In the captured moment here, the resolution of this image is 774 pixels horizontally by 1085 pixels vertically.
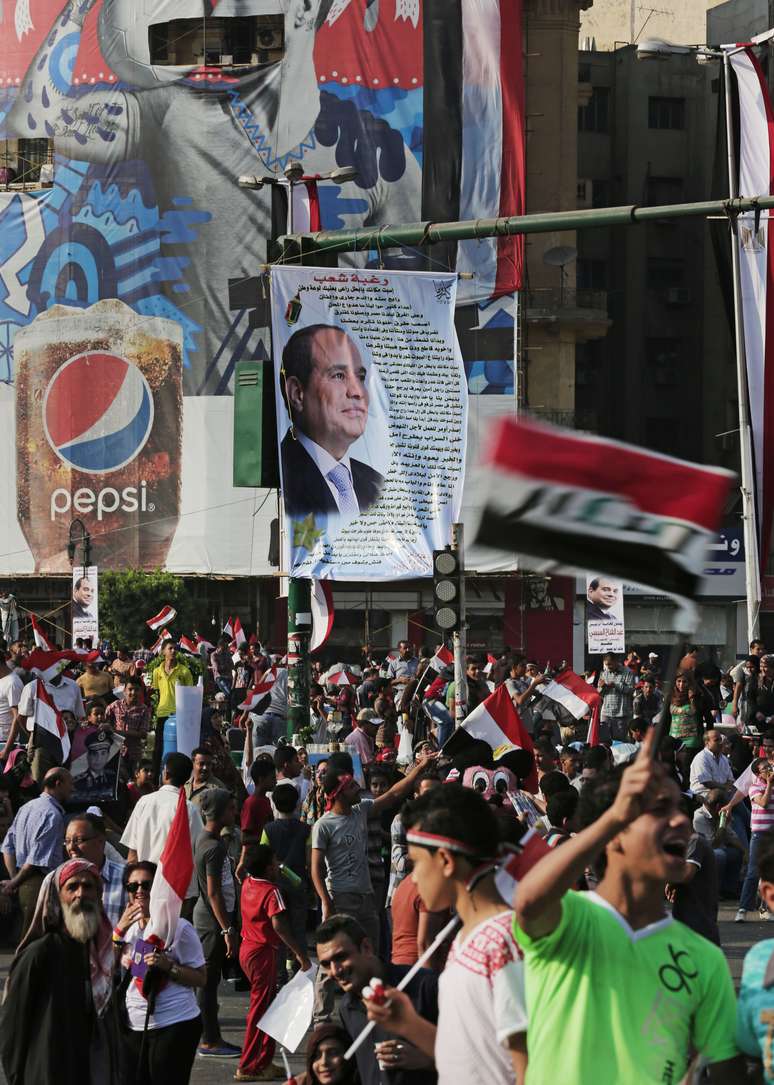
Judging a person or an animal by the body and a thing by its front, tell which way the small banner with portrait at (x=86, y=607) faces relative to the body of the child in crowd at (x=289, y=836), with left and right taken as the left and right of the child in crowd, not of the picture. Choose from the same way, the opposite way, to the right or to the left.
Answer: the opposite way

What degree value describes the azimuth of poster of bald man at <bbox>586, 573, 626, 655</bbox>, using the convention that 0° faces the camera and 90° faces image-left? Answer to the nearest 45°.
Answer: approximately 0°

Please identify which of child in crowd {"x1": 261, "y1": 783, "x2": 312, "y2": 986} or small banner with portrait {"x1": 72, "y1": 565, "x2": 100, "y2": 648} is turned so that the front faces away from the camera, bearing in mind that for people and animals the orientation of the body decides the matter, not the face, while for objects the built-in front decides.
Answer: the child in crowd

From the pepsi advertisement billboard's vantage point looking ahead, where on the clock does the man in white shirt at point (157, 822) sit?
The man in white shirt is roughly at 12 o'clock from the pepsi advertisement billboard.

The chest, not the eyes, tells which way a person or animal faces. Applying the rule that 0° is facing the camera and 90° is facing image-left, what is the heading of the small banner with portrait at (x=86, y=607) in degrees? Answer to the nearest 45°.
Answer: approximately 0°

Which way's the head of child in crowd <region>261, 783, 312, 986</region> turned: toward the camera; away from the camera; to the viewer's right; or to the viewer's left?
away from the camera

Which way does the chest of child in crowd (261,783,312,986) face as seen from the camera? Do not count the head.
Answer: away from the camera

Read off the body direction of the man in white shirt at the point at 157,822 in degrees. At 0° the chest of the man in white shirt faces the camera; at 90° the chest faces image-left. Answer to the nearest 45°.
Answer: approximately 180°

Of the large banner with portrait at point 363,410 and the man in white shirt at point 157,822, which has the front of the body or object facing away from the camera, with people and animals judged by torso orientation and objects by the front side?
the man in white shirt
